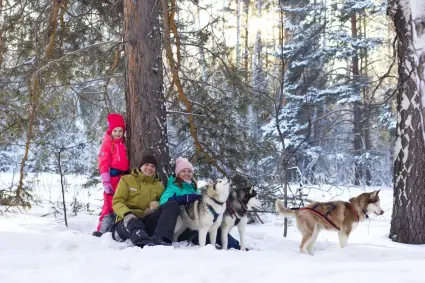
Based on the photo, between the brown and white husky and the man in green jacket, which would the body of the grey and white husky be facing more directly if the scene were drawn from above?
the brown and white husky

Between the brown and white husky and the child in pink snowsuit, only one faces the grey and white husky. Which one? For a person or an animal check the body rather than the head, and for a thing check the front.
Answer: the child in pink snowsuit

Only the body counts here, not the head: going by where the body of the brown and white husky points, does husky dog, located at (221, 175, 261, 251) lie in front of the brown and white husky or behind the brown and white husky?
behind

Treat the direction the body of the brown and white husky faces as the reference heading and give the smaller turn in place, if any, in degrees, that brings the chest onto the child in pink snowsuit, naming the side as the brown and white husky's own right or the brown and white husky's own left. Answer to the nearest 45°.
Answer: approximately 180°

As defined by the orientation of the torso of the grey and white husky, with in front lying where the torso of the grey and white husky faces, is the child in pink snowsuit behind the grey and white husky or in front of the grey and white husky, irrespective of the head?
behind

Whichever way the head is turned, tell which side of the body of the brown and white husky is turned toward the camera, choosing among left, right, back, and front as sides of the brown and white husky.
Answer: right
